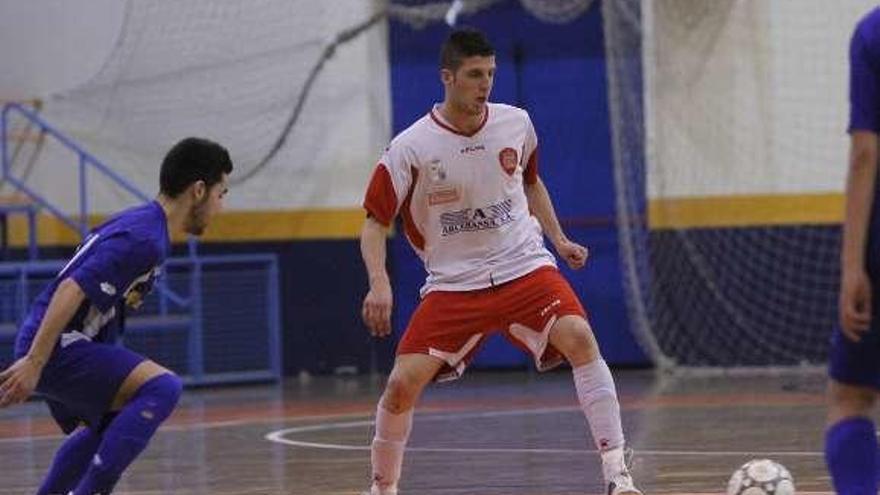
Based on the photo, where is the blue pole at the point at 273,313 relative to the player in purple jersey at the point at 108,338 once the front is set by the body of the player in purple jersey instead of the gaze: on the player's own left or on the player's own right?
on the player's own left

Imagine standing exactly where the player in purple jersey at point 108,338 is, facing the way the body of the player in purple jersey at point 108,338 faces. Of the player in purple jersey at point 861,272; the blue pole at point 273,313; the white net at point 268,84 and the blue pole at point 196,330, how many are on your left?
3

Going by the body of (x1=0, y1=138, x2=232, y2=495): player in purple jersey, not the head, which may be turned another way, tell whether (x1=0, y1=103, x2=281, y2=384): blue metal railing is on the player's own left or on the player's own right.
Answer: on the player's own left

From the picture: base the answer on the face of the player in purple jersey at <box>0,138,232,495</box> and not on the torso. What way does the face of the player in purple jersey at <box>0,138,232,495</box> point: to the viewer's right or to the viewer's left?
to the viewer's right

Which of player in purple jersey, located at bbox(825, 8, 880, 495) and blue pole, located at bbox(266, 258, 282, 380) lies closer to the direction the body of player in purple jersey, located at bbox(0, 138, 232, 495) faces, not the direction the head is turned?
the player in purple jersey

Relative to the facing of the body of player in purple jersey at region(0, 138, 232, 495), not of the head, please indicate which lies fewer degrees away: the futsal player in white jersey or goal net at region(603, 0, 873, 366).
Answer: the futsal player in white jersey

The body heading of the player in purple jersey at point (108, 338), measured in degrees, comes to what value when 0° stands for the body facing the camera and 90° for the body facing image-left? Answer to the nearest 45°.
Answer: approximately 270°

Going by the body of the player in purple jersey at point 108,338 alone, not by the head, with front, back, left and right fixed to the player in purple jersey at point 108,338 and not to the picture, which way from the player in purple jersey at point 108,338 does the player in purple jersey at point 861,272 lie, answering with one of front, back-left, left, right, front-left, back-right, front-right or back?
front-right

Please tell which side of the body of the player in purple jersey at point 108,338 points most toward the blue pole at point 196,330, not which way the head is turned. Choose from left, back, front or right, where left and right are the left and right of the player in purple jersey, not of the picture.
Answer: left

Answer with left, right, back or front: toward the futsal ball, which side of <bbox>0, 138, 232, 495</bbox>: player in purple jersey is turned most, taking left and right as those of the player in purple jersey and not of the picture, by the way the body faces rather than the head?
front

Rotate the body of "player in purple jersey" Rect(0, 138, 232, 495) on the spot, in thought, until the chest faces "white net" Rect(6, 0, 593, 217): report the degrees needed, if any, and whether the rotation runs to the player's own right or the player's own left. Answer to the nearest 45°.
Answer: approximately 90° to the player's own left

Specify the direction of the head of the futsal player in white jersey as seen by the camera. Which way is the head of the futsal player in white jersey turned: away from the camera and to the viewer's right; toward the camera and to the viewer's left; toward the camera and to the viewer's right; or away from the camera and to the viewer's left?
toward the camera and to the viewer's right

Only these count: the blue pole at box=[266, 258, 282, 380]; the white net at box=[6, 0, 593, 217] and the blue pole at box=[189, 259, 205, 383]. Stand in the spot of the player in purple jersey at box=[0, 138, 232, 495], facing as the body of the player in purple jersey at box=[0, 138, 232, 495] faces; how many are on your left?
3
